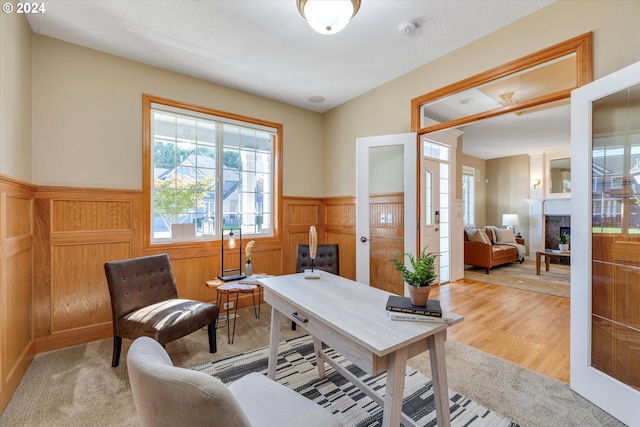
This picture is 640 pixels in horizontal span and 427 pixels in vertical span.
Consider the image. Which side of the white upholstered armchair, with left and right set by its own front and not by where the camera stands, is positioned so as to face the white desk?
front

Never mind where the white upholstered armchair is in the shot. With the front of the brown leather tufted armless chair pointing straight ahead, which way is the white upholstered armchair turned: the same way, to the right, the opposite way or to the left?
to the left

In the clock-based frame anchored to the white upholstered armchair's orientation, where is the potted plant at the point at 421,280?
The potted plant is roughly at 1 o'clock from the white upholstered armchair.

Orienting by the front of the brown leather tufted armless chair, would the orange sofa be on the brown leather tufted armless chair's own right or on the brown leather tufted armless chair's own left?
on the brown leather tufted armless chair's own left

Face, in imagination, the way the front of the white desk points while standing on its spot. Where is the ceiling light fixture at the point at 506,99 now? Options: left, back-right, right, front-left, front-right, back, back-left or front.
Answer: back

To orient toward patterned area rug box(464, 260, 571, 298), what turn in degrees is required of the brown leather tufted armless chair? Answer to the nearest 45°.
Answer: approximately 45° to its left

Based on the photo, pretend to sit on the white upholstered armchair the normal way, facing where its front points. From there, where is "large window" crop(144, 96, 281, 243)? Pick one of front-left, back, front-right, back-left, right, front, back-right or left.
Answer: front-left

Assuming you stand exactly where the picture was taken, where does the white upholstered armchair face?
facing away from the viewer and to the right of the viewer

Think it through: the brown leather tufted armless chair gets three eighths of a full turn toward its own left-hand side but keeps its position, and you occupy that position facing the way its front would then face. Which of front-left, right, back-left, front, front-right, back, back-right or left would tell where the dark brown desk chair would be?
right

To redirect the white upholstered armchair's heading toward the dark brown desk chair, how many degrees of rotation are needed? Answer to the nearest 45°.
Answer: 0° — it already faces it

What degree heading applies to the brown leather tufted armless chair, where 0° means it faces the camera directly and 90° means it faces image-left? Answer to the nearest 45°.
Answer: approximately 315°

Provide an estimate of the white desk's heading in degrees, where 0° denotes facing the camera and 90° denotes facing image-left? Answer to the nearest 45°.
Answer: approximately 45°

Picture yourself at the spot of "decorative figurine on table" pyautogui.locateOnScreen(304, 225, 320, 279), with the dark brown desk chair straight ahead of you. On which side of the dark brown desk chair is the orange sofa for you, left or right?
right

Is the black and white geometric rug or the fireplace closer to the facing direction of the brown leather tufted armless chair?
the black and white geometric rug
